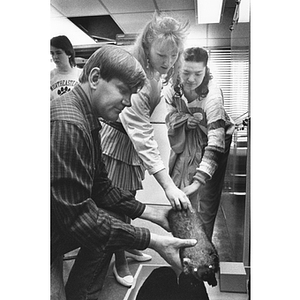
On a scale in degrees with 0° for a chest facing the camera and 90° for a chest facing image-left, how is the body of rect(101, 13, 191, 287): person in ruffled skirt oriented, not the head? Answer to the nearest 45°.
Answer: approximately 315°

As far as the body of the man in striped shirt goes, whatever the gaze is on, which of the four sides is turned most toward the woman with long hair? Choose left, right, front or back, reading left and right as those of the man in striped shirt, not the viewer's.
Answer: front

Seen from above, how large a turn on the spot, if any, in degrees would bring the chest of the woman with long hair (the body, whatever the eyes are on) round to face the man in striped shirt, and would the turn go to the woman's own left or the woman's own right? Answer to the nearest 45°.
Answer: approximately 45° to the woman's own right

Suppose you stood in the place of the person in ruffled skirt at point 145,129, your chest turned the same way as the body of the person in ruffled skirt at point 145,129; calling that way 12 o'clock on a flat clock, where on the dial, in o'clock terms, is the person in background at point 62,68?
the person in background at point 62,68 is roughly at 5 o'clock from the person in ruffled skirt at point 145,129.

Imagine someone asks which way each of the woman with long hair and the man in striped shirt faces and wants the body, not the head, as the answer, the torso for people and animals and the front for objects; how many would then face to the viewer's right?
1

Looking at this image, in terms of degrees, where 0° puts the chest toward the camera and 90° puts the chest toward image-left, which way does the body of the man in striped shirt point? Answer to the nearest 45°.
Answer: approximately 270°
